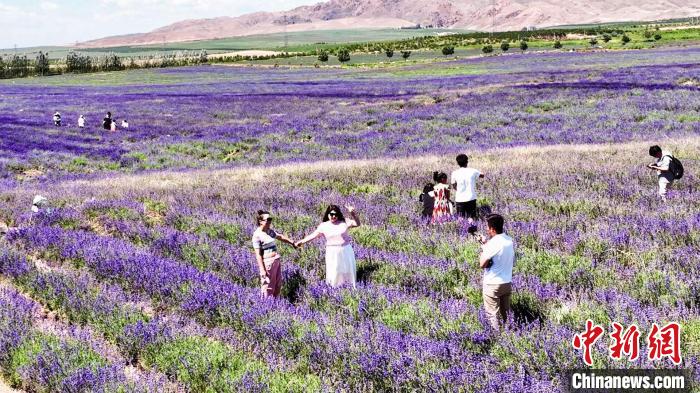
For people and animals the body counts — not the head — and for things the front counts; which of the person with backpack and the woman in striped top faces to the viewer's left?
the person with backpack

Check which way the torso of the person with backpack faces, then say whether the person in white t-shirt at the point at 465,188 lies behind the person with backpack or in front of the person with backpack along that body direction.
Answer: in front

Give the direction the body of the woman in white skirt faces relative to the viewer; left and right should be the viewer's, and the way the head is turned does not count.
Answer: facing the viewer

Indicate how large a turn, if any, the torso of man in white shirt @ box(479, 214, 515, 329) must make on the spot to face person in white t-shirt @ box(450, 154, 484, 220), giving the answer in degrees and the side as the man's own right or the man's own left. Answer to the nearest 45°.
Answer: approximately 45° to the man's own right

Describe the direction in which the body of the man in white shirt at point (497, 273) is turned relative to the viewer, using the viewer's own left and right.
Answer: facing away from the viewer and to the left of the viewer

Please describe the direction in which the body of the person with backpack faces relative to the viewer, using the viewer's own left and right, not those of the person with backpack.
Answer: facing to the left of the viewer

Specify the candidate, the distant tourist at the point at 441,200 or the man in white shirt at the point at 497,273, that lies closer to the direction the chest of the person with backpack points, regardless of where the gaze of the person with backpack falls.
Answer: the distant tourist

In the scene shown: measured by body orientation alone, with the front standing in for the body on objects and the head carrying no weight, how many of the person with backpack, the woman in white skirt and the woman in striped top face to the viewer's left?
1

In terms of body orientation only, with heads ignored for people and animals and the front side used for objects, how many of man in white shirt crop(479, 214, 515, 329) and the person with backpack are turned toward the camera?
0

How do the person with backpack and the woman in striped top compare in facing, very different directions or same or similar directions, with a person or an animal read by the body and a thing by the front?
very different directions

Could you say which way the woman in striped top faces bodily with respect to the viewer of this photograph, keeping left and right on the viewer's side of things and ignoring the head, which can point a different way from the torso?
facing the viewer and to the right of the viewer

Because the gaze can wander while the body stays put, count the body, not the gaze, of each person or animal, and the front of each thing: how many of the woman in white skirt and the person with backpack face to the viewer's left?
1
